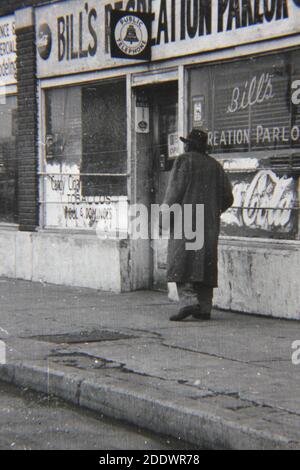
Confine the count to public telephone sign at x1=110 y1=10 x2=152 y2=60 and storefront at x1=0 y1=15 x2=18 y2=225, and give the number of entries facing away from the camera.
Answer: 0

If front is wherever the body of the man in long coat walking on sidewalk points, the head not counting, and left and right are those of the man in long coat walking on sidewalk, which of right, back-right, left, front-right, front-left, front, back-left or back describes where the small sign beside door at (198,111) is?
front-right

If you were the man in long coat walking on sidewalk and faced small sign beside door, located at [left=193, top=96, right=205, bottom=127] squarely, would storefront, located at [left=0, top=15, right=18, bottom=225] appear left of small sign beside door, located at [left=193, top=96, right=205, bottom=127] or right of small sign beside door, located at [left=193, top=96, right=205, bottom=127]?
left

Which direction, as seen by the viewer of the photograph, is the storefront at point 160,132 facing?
facing the viewer and to the left of the viewer

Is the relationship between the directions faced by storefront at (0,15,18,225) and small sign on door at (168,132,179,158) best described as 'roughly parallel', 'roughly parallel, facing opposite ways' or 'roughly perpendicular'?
roughly parallel

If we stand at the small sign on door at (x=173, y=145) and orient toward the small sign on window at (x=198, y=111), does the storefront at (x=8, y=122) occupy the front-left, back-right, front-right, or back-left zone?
back-right

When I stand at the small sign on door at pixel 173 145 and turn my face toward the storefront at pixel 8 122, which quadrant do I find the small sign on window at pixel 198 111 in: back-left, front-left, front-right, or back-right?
back-left

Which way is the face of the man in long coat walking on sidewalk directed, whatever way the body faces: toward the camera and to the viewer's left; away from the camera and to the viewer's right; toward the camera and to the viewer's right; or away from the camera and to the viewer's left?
away from the camera and to the viewer's left

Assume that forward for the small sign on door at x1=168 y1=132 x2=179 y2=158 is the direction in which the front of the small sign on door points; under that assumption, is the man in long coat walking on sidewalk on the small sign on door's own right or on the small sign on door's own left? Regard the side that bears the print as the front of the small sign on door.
on the small sign on door's own left
